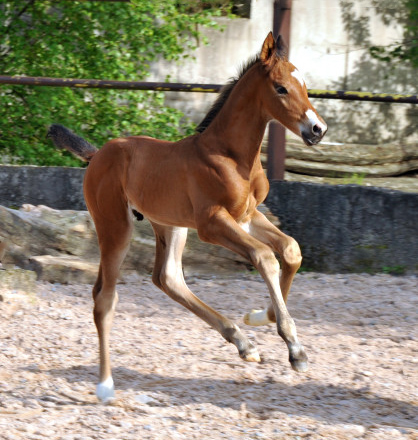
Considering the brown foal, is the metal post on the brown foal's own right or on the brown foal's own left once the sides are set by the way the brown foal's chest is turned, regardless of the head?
on the brown foal's own left

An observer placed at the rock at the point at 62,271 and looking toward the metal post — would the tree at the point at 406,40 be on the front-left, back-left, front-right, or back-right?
front-left

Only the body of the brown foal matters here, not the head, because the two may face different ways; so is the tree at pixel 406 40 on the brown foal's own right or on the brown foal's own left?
on the brown foal's own left

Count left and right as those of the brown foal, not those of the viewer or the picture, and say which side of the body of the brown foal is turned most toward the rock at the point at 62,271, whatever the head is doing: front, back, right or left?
back

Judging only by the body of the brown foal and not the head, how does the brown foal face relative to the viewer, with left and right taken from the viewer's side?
facing the viewer and to the right of the viewer

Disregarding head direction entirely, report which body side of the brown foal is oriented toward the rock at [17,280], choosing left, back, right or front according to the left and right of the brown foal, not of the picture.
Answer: back

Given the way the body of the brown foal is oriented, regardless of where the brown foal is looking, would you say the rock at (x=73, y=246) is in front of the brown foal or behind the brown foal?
behind
